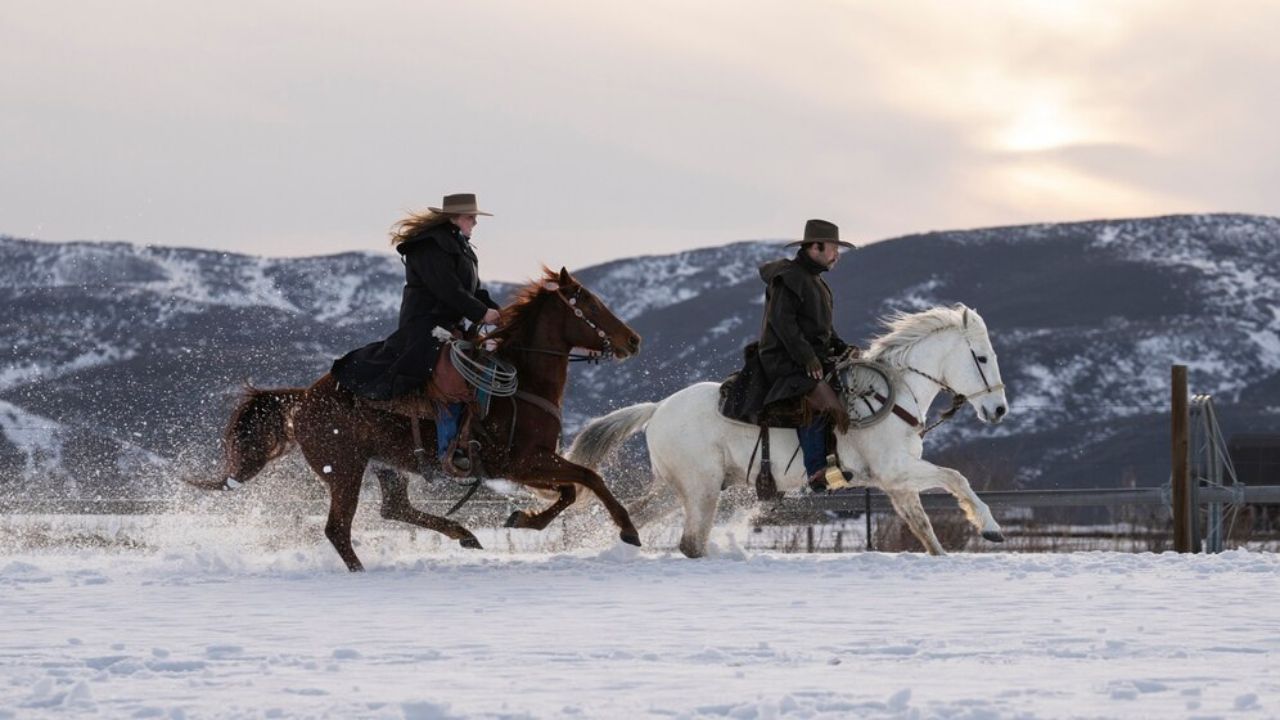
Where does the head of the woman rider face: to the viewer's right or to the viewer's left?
to the viewer's right

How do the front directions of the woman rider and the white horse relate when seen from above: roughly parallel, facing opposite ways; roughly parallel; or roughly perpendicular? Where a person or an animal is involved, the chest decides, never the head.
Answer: roughly parallel

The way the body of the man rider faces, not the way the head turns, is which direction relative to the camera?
to the viewer's right

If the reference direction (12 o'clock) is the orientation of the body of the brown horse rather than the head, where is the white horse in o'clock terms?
The white horse is roughly at 12 o'clock from the brown horse.

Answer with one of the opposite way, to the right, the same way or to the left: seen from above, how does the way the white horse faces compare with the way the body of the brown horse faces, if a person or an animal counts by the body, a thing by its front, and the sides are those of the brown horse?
the same way

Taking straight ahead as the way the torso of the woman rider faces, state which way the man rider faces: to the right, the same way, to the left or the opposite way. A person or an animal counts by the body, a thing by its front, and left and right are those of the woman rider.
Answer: the same way

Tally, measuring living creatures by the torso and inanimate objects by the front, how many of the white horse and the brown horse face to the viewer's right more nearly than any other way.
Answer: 2

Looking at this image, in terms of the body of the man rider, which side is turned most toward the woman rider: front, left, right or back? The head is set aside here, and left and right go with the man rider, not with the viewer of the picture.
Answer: back

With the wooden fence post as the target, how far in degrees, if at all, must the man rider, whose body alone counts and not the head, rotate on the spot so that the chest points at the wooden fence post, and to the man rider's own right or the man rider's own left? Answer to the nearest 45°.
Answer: approximately 45° to the man rider's own left

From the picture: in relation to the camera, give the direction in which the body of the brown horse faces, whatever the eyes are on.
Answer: to the viewer's right

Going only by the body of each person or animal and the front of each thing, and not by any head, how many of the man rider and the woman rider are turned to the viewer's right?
2

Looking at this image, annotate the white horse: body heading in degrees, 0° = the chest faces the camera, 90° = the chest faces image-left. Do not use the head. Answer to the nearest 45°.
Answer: approximately 270°

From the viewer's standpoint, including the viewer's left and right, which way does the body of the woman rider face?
facing to the right of the viewer

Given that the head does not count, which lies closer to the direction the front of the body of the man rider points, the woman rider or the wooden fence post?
the wooden fence post
